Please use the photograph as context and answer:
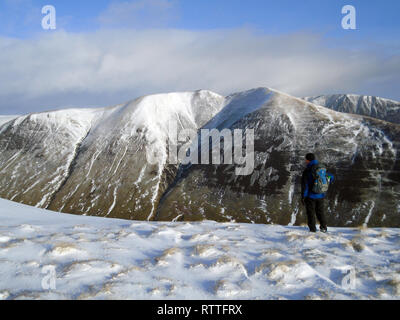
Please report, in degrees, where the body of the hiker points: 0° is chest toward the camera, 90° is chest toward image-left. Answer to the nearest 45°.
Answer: approximately 135°
